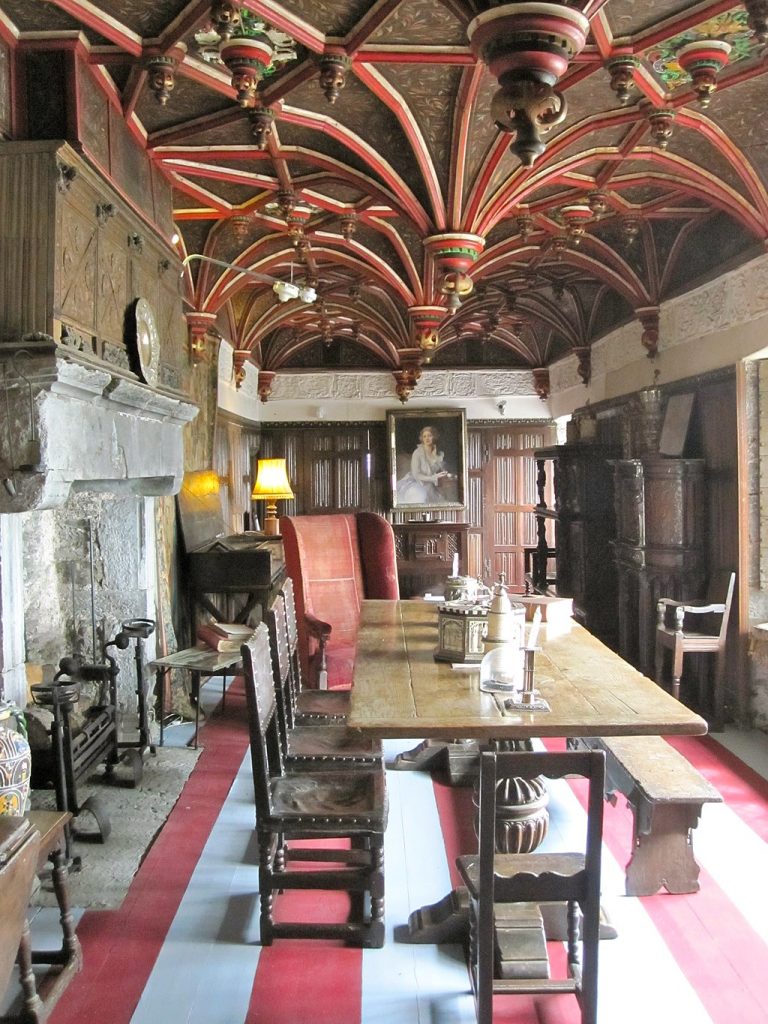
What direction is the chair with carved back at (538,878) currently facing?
away from the camera

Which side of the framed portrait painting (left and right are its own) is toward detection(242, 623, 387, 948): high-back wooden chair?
front

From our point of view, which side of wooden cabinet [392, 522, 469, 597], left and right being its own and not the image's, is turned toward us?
front

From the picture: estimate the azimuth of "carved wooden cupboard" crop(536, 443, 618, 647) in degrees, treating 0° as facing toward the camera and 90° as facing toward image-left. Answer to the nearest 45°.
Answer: approximately 90°

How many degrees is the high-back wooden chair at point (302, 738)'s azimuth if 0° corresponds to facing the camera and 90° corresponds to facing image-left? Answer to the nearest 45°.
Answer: approximately 270°

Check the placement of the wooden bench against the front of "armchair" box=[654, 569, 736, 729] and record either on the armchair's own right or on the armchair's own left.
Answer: on the armchair's own left

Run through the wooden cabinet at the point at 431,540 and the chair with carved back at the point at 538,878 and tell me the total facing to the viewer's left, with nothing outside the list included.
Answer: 0

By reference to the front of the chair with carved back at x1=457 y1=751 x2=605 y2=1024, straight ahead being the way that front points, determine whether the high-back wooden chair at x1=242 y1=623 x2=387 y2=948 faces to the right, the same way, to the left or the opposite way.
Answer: to the right

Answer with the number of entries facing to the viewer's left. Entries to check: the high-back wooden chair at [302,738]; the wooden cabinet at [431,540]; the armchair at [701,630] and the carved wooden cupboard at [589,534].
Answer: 2

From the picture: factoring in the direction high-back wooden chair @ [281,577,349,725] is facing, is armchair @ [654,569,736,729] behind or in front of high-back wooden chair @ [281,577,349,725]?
in front

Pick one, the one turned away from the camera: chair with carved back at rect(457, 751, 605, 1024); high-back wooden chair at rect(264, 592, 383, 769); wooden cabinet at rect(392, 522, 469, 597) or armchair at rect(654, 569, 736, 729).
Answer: the chair with carved back

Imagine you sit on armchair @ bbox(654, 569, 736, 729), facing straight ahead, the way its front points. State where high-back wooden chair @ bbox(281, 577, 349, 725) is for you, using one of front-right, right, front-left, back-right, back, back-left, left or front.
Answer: front-left

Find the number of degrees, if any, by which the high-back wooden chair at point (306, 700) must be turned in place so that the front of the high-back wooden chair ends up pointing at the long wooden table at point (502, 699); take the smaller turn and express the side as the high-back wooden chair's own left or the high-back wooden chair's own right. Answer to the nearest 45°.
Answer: approximately 45° to the high-back wooden chair's own right

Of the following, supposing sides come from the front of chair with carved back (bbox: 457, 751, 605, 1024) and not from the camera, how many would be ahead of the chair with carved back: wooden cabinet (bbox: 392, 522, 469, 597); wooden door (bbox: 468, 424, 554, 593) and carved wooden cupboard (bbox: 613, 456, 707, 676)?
3

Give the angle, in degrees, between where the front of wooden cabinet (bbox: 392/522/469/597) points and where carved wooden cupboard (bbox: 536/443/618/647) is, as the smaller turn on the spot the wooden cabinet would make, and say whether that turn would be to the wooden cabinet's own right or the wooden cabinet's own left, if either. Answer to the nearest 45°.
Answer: approximately 45° to the wooden cabinet's own left

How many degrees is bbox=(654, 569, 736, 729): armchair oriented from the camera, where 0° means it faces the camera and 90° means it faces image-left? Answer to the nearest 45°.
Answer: approximately 90°

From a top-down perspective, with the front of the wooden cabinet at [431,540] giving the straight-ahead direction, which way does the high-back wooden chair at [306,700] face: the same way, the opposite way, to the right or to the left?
to the left

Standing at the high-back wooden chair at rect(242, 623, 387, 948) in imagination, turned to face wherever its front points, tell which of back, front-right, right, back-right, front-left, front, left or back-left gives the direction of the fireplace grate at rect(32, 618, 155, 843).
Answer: back-left

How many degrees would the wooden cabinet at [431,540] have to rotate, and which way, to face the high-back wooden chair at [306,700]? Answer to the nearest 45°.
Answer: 0° — it already faces it
